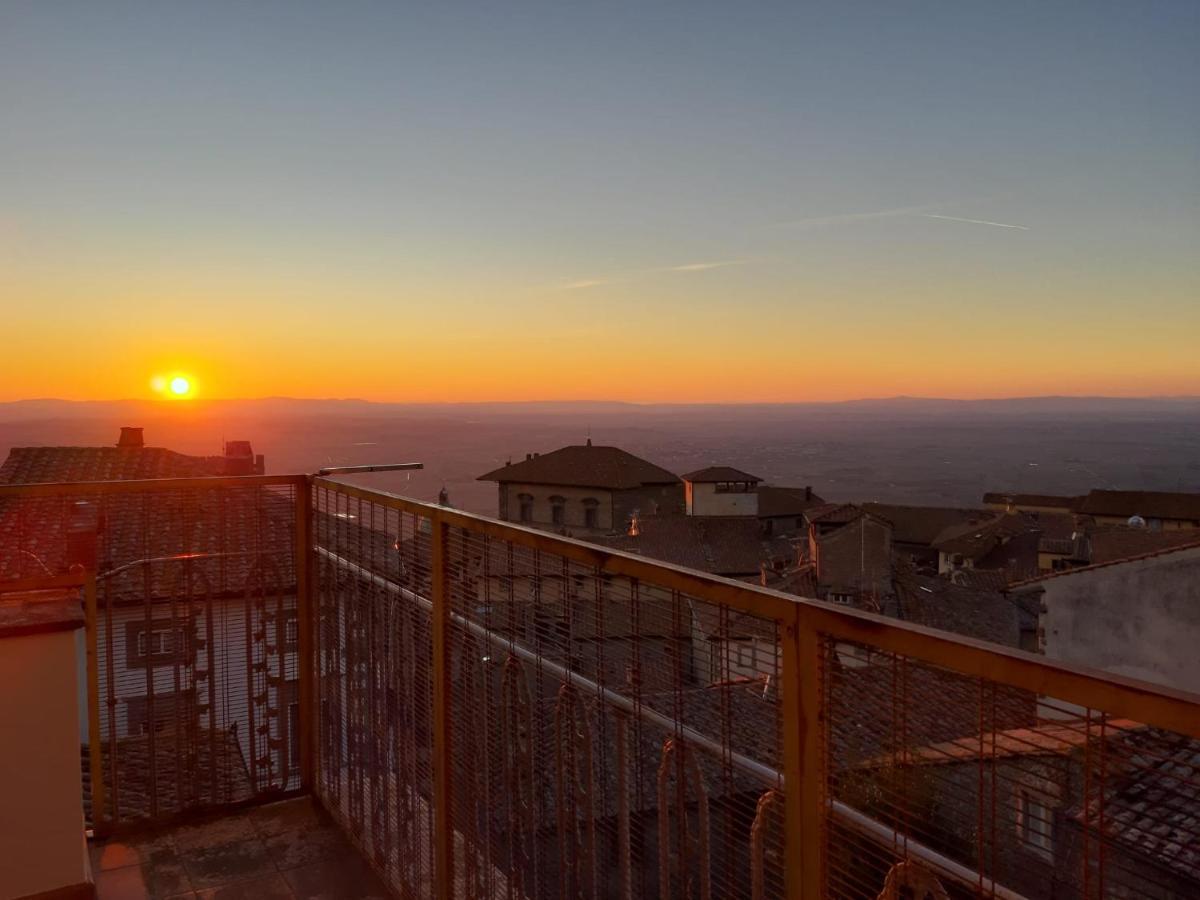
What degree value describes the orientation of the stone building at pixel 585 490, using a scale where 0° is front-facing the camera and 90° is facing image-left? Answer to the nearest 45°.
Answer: approximately 45°

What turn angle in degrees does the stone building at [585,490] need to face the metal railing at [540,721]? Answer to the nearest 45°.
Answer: approximately 45° to its left
